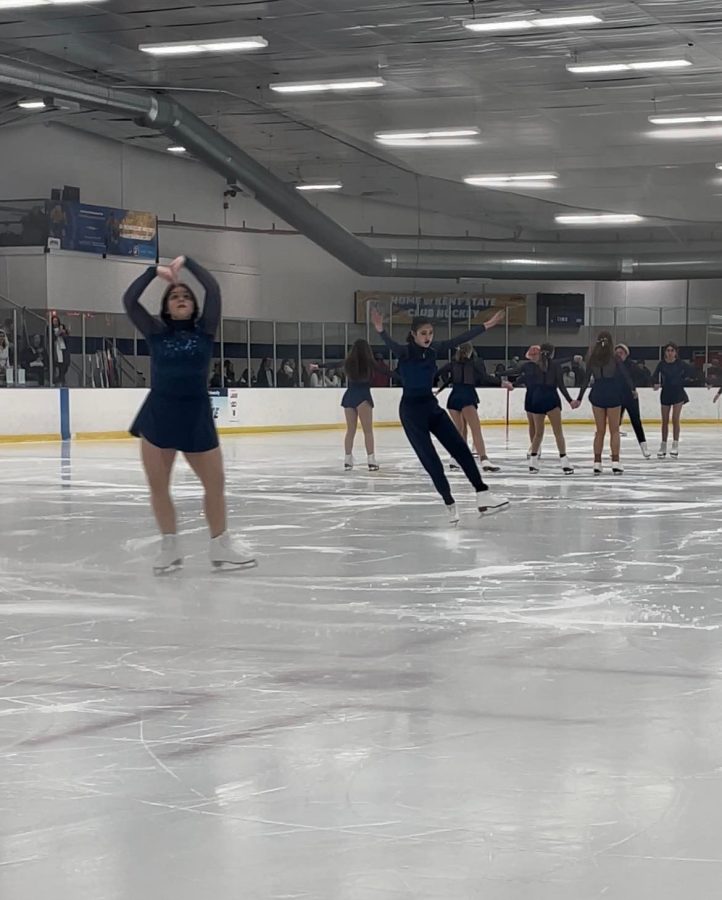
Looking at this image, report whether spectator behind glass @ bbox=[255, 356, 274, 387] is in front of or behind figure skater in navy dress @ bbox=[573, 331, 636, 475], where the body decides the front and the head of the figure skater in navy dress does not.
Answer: in front

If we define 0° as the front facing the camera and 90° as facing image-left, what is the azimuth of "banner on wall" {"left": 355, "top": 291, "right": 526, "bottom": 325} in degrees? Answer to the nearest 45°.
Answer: approximately 0°

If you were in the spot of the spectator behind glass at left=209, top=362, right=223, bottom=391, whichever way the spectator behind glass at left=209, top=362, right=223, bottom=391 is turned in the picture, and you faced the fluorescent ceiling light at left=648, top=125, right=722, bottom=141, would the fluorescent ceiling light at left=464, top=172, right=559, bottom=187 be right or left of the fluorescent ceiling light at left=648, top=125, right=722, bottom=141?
left

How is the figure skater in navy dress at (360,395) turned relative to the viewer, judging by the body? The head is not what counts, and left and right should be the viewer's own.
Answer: facing away from the viewer

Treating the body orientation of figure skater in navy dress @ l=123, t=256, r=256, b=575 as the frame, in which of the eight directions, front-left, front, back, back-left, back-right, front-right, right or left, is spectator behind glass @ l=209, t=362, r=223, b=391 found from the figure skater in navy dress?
back

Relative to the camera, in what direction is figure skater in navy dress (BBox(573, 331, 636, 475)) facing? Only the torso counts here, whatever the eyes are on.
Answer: away from the camera

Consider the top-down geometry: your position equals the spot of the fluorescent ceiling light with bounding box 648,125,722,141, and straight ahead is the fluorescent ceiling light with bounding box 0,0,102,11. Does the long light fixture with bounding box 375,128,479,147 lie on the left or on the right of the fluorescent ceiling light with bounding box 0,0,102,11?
right

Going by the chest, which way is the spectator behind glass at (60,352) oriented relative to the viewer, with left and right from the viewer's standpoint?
facing the viewer and to the right of the viewer

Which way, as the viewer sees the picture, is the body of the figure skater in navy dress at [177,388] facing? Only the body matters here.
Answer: toward the camera
